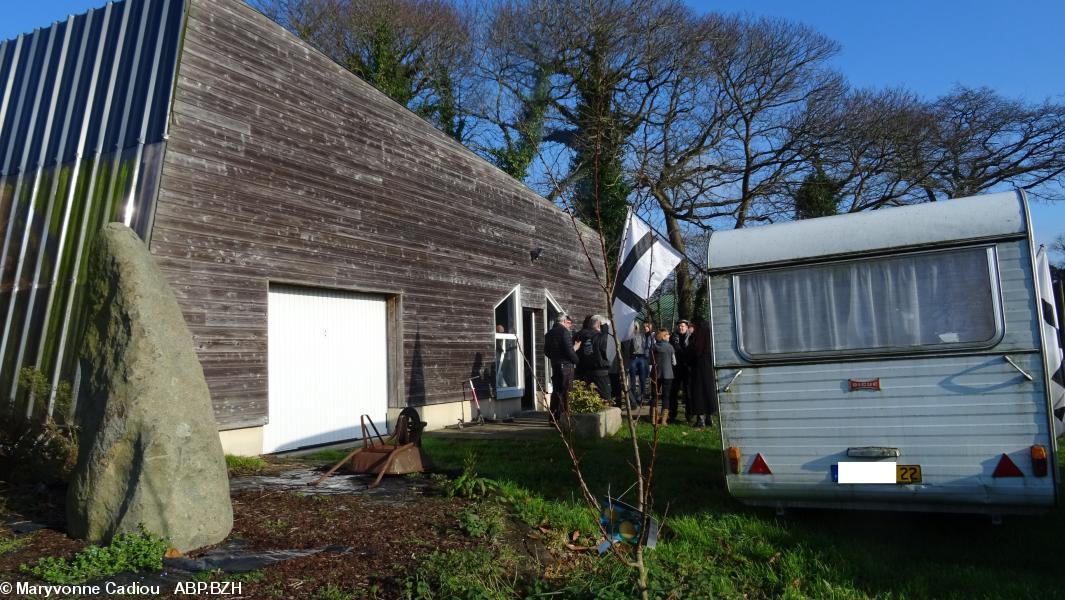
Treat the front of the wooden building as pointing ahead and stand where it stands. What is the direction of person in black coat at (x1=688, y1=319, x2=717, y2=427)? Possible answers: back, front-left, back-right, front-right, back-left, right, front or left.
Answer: front-left

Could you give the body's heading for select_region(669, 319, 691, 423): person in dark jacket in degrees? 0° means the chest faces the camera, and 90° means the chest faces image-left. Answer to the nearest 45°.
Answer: approximately 0°

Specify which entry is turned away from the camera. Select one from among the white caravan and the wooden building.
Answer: the white caravan

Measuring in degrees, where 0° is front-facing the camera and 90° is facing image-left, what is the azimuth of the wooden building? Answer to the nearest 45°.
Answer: approximately 315°

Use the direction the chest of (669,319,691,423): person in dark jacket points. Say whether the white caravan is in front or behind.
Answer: in front

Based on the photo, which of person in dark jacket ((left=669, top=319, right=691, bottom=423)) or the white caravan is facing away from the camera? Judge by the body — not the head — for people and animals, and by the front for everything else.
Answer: the white caravan

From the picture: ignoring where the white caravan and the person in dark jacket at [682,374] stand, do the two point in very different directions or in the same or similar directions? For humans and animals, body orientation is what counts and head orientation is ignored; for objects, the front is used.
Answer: very different directions

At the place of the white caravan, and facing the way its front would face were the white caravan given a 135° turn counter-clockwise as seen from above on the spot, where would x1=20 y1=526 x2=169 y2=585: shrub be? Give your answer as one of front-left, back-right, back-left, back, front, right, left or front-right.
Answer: front

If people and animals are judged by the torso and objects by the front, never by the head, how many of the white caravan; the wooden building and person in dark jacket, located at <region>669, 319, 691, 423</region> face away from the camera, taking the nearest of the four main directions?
1

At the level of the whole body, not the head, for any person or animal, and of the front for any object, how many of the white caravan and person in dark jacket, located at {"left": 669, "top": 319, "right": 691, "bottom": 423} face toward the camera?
1

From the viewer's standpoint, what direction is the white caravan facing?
away from the camera

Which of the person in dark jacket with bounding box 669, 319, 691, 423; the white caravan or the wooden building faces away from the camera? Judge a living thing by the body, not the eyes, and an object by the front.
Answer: the white caravan
